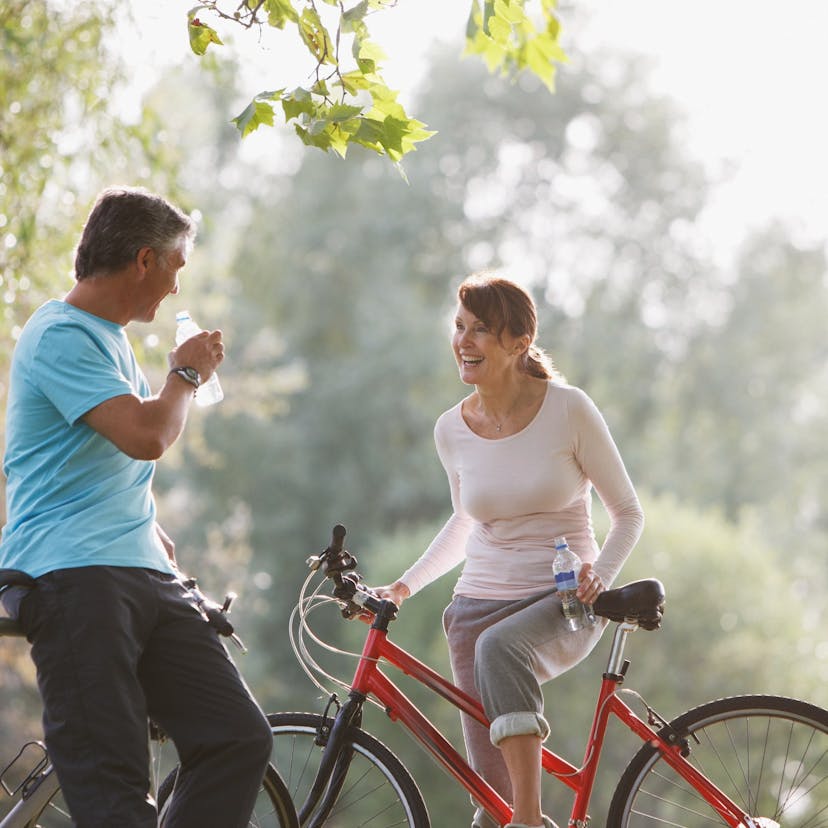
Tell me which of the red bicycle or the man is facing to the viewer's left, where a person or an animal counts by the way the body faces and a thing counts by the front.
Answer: the red bicycle

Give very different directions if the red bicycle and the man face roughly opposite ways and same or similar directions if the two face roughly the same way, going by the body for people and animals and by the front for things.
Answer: very different directions

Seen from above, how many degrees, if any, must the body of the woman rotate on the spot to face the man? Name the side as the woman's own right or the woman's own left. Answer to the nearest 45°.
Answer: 0° — they already face them

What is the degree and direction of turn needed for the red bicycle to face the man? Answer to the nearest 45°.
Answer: approximately 45° to its left

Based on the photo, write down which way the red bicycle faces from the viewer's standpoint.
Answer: facing to the left of the viewer

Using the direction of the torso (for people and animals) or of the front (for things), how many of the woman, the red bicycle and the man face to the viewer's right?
1

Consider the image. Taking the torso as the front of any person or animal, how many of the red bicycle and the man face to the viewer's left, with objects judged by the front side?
1

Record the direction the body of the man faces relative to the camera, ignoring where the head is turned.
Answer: to the viewer's right

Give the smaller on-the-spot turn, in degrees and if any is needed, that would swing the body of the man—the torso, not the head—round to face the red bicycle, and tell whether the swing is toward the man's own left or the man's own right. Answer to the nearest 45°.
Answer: approximately 45° to the man's own left

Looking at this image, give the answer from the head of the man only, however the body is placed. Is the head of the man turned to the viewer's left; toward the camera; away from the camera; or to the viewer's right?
to the viewer's right
